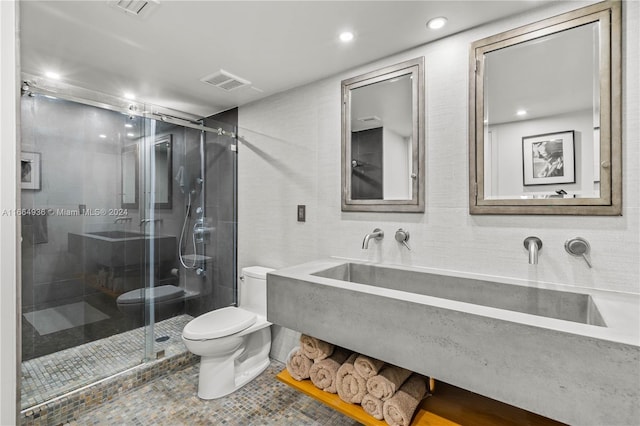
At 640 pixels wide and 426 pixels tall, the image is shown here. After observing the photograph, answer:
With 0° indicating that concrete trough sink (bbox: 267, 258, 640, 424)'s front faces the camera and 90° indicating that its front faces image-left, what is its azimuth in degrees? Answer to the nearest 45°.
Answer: approximately 45°

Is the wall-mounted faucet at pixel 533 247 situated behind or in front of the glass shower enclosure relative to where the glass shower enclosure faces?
in front

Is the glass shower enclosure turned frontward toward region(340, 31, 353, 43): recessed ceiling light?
yes

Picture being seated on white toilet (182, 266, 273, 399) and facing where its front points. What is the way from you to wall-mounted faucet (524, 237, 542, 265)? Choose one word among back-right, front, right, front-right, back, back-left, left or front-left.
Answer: left

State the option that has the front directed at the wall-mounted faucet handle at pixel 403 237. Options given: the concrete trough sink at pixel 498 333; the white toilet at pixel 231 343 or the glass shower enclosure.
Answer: the glass shower enclosure

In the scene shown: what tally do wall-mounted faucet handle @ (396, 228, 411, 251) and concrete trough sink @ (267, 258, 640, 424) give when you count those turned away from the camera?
0

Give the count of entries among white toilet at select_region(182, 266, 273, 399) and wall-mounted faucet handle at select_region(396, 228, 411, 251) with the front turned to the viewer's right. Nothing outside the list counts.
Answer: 0

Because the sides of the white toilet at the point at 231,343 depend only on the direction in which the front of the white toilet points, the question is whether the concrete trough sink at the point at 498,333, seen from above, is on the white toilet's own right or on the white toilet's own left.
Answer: on the white toilet's own left

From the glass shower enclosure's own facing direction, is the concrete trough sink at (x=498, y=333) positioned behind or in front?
in front

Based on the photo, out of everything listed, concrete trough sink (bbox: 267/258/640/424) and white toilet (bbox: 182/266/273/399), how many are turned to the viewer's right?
0

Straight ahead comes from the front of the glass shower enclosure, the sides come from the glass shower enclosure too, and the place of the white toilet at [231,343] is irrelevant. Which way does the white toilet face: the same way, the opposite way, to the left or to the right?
to the right

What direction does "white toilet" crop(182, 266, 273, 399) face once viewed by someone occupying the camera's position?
facing the viewer and to the left of the viewer

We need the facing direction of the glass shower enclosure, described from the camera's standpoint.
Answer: facing the viewer and to the right of the viewer

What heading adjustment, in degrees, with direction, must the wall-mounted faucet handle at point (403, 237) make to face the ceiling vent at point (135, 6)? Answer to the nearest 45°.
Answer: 0° — it already faces it
